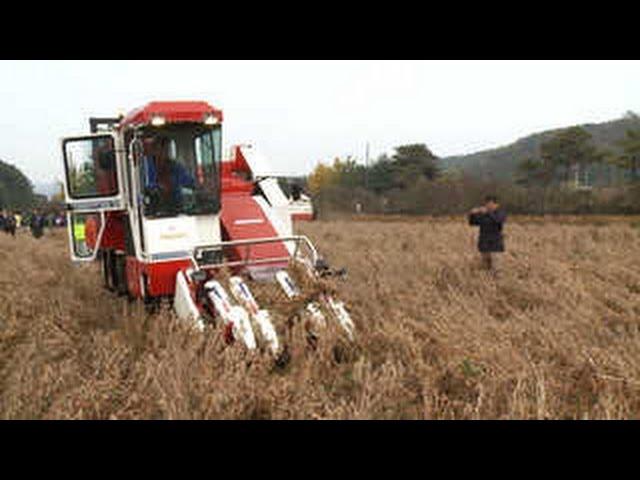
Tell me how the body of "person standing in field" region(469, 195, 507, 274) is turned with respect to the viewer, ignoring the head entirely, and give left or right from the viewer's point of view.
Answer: facing the viewer

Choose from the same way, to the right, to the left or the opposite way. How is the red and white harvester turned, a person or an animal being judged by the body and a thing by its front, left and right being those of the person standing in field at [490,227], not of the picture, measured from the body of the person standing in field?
to the left

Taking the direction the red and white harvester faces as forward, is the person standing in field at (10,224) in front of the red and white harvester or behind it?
behind

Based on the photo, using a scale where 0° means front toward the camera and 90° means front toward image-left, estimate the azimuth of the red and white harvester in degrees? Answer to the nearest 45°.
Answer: approximately 315°

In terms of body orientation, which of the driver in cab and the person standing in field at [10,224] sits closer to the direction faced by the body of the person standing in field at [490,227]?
the driver in cab

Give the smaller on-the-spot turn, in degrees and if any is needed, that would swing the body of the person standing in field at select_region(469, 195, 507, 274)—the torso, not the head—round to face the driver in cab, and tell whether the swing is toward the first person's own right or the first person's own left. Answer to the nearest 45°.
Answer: approximately 45° to the first person's own right

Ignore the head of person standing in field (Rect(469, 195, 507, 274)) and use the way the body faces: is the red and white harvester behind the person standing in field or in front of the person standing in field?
in front

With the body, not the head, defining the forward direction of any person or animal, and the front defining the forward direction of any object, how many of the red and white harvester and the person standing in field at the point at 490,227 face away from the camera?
0

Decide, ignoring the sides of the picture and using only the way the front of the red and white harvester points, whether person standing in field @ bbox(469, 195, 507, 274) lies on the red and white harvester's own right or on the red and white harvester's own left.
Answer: on the red and white harvester's own left
